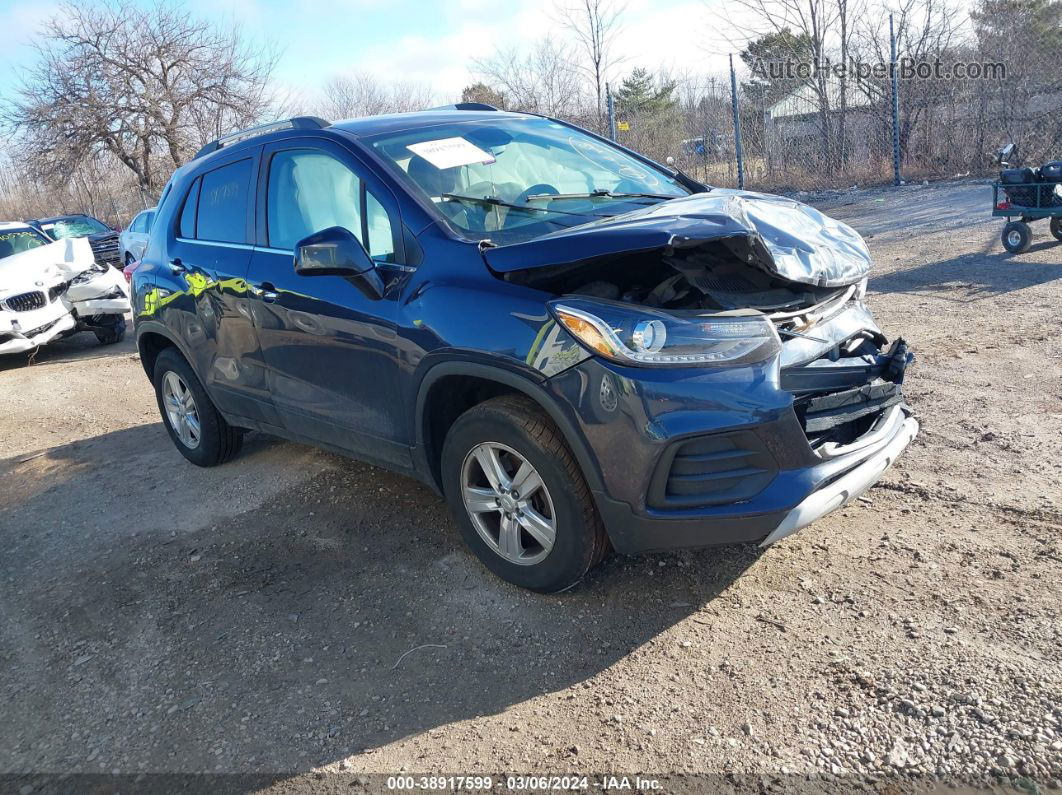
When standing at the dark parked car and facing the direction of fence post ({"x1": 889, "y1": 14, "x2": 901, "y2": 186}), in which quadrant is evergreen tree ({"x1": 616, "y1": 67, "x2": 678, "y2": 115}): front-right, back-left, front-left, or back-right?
front-left

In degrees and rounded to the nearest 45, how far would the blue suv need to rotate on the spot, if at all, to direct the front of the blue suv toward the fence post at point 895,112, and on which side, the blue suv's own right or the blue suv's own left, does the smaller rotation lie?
approximately 90° to the blue suv's own left

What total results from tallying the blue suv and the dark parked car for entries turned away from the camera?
0

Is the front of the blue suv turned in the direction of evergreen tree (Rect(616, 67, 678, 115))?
no

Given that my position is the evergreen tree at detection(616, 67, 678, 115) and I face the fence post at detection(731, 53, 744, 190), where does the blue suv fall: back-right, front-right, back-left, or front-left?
front-right

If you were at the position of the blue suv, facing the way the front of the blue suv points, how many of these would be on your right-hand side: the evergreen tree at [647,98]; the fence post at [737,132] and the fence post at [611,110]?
0

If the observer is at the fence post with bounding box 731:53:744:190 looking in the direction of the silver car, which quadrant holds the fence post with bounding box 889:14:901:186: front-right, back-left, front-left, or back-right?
back-left

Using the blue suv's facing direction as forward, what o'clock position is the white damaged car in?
The white damaged car is roughly at 6 o'clock from the blue suv.

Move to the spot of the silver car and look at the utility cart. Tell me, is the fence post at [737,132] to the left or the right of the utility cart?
left

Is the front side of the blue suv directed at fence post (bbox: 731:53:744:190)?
no

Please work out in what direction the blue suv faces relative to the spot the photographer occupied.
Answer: facing the viewer and to the right of the viewer
